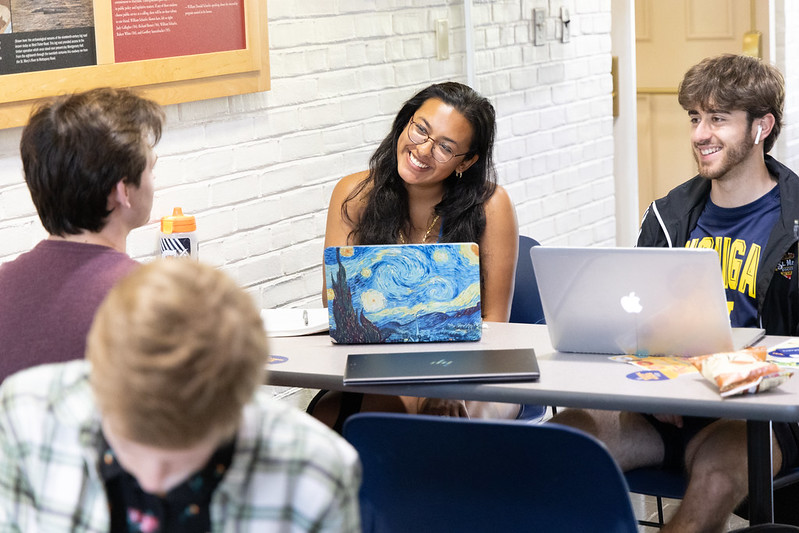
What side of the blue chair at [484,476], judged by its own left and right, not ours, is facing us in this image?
back

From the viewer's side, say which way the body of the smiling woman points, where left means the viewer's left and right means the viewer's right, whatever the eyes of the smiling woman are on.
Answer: facing the viewer

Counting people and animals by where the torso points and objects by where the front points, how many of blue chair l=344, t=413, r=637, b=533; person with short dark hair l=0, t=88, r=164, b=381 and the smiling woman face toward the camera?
1

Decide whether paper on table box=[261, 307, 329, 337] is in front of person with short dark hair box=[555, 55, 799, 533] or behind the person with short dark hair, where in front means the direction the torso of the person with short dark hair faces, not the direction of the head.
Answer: in front

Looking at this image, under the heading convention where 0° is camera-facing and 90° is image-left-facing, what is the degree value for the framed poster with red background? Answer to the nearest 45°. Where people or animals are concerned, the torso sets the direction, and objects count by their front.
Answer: approximately 315°

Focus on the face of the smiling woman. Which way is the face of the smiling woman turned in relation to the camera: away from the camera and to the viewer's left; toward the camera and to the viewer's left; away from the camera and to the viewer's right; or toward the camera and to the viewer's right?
toward the camera and to the viewer's left

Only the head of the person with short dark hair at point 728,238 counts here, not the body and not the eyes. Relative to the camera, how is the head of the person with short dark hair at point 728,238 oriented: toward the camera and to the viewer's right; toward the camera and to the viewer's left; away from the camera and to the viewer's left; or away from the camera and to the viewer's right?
toward the camera and to the viewer's left
